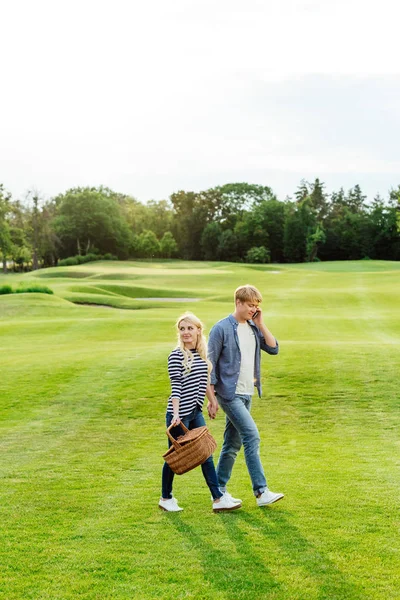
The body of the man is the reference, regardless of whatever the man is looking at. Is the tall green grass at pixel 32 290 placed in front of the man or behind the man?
behind

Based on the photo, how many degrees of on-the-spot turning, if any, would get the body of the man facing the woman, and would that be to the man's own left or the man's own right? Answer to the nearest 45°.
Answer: approximately 90° to the man's own right

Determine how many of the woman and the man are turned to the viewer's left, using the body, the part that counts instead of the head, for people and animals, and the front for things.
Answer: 0

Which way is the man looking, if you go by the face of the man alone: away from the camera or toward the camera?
toward the camera

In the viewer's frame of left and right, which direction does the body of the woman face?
facing the viewer and to the right of the viewer

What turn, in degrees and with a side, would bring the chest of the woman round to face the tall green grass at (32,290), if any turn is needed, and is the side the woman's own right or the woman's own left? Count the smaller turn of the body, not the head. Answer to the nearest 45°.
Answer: approximately 135° to the woman's own left

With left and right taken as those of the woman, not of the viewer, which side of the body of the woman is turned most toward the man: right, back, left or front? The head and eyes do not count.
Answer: left

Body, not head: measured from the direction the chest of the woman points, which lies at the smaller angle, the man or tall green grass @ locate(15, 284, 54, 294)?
the man

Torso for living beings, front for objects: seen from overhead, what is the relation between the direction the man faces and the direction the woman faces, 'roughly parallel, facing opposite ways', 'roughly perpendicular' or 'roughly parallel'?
roughly parallel
